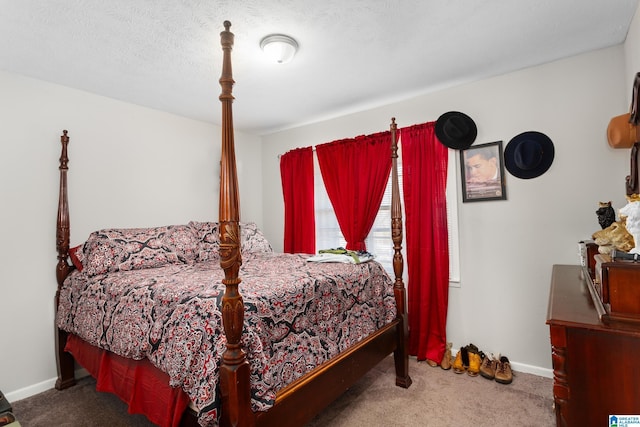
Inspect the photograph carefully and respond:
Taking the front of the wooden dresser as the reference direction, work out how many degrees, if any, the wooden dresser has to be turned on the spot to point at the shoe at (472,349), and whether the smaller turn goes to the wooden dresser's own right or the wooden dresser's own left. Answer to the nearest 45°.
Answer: approximately 45° to the wooden dresser's own right

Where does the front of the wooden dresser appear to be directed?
to the viewer's left

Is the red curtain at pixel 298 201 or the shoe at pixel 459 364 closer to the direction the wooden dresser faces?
the red curtain

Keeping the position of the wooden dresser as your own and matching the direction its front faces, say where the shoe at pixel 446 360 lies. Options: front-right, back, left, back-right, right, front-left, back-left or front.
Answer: front-right

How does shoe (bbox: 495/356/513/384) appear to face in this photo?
toward the camera

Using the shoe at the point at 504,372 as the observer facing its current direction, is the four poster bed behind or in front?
in front

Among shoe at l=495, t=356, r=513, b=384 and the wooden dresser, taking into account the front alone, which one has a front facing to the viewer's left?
the wooden dresser

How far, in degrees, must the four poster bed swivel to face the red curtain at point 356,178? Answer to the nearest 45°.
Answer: approximately 90° to its left

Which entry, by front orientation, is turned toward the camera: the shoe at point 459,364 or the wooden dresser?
the shoe

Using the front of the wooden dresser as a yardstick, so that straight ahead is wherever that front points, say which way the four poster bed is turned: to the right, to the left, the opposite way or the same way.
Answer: the opposite way

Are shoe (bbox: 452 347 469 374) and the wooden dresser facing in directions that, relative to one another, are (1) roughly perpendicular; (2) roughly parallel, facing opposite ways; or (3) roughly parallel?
roughly perpendicular

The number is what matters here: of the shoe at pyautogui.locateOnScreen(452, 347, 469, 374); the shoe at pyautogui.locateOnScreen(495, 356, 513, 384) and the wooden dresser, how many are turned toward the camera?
2

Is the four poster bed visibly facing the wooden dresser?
yes

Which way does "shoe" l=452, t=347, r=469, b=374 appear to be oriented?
toward the camera

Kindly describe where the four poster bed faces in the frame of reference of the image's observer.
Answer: facing the viewer and to the right of the viewer
